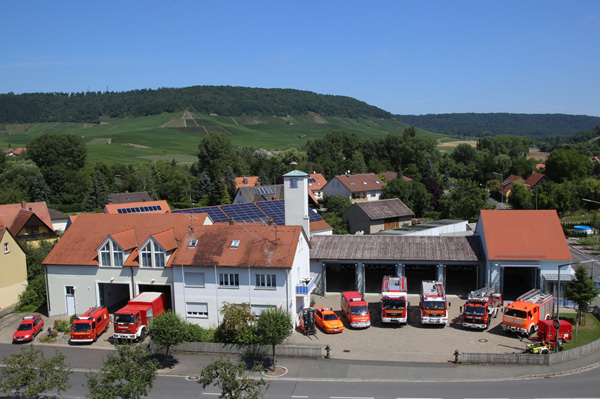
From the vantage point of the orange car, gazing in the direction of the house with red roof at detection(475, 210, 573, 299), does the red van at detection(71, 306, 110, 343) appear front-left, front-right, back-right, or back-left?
back-left

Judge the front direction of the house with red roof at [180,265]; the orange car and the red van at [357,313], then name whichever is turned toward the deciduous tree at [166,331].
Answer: the house with red roof

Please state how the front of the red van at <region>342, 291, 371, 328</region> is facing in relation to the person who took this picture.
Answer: facing the viewer and to the right of the viewer

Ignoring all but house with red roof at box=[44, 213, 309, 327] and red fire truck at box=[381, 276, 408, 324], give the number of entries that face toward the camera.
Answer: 2

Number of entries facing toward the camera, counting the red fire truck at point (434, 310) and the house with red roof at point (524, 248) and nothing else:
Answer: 2

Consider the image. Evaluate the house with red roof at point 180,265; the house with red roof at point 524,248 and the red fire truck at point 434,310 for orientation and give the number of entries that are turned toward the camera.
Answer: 3

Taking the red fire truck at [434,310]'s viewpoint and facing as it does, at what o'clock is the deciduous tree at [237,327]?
The deciduous tree is roughly at 2 o'clock from the red fire truck.

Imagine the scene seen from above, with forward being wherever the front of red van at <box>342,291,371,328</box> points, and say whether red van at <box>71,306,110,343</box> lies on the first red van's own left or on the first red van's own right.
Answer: on the first red van's own right

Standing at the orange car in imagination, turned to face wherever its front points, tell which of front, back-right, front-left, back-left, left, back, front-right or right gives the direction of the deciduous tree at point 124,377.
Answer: right

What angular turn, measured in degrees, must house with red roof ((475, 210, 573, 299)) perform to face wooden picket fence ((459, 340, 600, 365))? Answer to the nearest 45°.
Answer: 0° — it already faces it

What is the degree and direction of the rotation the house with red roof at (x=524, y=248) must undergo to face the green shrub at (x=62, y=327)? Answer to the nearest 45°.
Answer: approximately 45° to its right

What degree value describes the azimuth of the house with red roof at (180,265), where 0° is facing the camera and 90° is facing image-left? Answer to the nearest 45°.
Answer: approximately 0°

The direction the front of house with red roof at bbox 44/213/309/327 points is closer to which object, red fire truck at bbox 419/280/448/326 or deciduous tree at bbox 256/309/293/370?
the deciduous tree

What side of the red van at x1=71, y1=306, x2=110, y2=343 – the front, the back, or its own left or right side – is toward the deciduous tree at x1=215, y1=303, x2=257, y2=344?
left

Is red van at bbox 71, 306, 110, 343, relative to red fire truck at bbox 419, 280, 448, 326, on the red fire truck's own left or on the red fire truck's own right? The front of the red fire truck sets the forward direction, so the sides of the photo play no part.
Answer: on the red fire truck's own right
